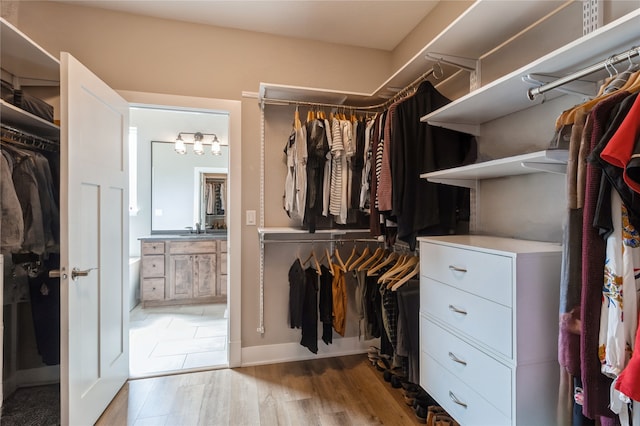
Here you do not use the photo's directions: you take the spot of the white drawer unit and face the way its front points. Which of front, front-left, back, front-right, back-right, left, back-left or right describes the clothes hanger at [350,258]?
right

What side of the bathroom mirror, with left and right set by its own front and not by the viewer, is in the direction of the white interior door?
front

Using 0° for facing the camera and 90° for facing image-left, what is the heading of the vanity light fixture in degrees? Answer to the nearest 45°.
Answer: approximately 0°

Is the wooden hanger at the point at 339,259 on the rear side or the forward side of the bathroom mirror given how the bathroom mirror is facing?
on the forward side

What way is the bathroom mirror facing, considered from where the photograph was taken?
facing the viewer

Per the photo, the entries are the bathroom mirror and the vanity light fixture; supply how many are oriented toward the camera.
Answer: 2

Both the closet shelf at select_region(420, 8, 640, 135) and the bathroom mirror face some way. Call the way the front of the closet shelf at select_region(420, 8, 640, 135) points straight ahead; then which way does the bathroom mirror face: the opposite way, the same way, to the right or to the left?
to the left

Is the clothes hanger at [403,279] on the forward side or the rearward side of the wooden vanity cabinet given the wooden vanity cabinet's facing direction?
on the forward side

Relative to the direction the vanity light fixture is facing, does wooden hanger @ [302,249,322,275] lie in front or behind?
in front

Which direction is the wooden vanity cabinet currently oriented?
toward the camera

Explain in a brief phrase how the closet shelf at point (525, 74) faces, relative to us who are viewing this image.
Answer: facing the viewer and to the left of the viewer

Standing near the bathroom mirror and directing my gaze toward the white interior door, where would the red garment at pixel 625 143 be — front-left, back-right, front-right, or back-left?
front-left

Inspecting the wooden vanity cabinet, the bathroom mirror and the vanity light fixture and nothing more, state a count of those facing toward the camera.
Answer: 3

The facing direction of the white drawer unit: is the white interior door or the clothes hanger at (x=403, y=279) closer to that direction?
the white interior door

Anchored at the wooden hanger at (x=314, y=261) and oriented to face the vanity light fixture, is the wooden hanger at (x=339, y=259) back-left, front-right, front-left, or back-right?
back-right
